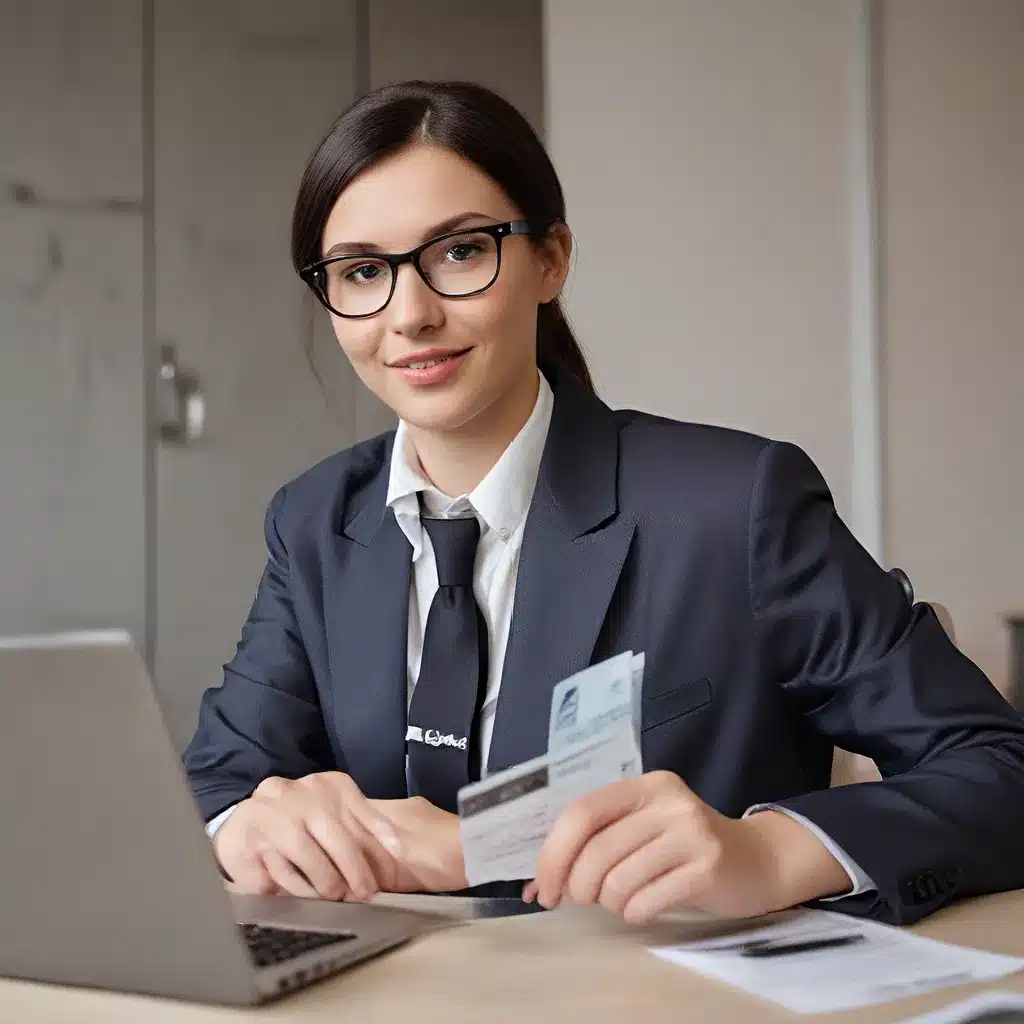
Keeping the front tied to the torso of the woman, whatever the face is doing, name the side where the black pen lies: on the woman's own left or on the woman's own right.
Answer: on the woman's own left

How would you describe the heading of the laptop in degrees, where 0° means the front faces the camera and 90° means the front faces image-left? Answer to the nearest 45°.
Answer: approximately 225°

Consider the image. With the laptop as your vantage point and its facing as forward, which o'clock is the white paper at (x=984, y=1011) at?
The white paper is roughly at 2 o'clock from the laptop.

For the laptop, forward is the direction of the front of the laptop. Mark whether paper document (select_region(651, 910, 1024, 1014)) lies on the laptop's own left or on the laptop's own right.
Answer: on the laptop's own right

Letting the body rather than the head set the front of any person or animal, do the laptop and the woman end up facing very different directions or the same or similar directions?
very different directions

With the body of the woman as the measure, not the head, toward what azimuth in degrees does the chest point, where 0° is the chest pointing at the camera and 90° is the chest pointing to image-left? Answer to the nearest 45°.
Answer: approximately 45°
